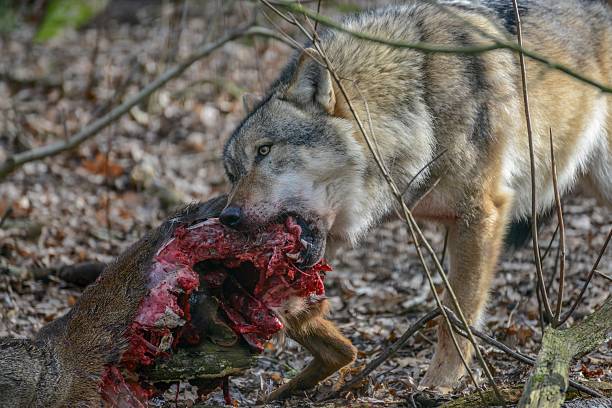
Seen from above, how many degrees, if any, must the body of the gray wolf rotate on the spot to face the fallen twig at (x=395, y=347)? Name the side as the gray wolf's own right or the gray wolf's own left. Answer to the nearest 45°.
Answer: approximately 90° to the gray wolf's own left

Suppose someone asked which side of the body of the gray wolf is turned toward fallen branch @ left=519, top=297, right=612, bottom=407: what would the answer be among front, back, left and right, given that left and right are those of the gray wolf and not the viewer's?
left

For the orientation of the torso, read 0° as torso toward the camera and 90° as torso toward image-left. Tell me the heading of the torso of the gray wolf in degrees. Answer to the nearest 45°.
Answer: approximately 90°

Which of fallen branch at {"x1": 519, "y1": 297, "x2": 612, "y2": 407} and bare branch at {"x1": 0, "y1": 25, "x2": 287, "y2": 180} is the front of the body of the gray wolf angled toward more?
the bare branch
